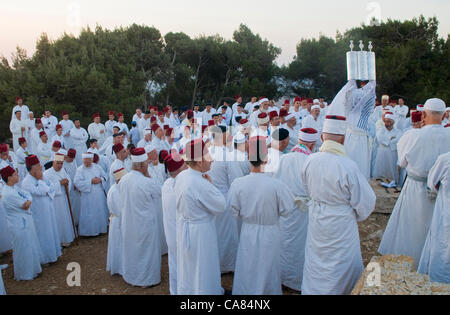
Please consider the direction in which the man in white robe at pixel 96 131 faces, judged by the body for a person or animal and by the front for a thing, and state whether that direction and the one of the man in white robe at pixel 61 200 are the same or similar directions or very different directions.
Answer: same or similar directions

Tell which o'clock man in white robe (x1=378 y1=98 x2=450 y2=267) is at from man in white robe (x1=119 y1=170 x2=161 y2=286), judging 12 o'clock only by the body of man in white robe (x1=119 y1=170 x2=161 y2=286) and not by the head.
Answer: man in white robe (x1=378 y1=98 x2=450 y2=267) is roughly at 2 o'clock from man in white robe (x1=119 y1=170 x2=161 y2=286).

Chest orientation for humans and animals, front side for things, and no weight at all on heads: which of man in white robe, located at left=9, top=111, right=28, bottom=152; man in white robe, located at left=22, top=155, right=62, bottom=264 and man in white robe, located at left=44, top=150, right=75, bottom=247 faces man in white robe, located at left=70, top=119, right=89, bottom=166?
man in white robe, located at left=9, top=111, right=28, bottom=152

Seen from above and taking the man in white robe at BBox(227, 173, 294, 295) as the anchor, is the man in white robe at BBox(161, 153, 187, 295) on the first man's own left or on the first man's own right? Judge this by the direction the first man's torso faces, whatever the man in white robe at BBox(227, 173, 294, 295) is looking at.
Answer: on the first man's own left

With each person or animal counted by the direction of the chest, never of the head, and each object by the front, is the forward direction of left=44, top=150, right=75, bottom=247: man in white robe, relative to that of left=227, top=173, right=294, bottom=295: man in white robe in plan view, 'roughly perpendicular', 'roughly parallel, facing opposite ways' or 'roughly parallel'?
roughly perpendicular

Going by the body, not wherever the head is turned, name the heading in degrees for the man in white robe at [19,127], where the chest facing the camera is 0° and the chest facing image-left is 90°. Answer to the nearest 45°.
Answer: approximately 315°

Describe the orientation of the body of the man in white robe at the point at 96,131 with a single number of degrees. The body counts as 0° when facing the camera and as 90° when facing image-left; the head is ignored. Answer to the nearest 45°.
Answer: approximately 315°

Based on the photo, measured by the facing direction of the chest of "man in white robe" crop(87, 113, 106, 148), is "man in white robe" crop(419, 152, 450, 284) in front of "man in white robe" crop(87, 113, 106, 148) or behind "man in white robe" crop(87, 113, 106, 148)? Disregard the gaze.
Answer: in front

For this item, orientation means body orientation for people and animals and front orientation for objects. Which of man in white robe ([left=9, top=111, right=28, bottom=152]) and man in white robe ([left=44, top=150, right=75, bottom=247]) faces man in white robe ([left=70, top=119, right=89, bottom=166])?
man in white robe ([left=9, top=111, right=28, bottom=152])

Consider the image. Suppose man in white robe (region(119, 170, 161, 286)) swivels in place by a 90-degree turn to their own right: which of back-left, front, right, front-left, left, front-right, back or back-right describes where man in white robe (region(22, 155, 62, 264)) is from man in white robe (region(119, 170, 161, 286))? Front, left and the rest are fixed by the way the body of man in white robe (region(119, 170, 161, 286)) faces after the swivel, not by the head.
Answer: back

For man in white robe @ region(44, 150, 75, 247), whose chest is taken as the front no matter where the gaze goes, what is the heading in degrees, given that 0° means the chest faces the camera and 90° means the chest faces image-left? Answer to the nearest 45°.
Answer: approximately 315°

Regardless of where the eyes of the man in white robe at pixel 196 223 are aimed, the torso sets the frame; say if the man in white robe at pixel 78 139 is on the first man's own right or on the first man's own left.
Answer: on the first man's own left

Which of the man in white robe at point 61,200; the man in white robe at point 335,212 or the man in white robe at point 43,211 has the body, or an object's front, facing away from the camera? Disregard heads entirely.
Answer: the man in white robe at point 335,212

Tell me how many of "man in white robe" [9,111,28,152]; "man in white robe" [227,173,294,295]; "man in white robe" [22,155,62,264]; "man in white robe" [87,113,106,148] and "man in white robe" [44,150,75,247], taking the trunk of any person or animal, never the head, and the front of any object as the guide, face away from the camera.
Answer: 1

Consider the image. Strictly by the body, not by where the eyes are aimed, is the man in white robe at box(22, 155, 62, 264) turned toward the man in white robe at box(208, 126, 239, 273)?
yes

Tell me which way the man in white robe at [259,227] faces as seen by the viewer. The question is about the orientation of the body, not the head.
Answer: away from the camera

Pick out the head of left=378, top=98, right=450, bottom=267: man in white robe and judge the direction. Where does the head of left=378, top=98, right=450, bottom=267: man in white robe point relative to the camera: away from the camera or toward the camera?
away from the camera

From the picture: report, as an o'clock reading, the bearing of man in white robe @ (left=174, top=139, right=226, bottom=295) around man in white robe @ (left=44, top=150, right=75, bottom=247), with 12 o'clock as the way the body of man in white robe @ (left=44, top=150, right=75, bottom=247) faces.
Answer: man in white robe @ (left=174, top=139, right=226, bottom=295) is roughly at 1 o'clock from man in white robe @ (left=44, top=150, right=75, bottom=247).

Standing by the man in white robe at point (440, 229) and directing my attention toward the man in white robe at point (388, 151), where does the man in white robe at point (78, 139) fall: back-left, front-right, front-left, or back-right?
front-left

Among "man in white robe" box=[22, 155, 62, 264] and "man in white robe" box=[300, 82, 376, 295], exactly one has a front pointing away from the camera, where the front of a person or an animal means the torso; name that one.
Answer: "man in white robe" box=[300, 82, 376, 295]

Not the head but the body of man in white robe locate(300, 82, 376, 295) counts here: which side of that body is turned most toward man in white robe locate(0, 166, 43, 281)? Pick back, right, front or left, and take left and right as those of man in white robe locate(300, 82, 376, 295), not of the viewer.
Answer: left
